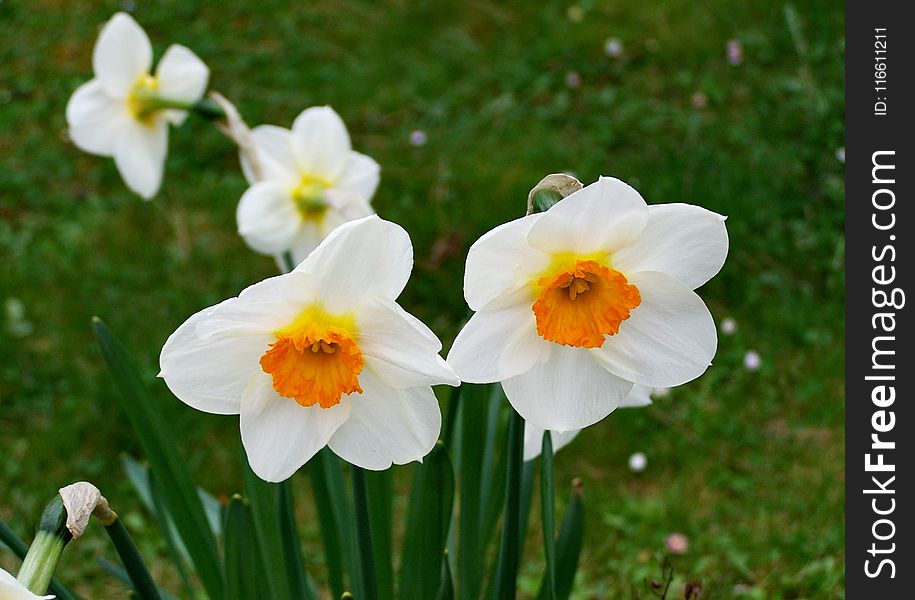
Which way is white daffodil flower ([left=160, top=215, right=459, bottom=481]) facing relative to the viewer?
toward the camera

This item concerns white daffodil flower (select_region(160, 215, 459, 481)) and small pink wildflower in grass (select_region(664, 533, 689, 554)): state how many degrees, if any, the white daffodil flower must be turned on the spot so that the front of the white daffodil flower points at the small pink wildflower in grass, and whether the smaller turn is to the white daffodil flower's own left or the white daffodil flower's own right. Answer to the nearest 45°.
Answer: approximately 135° to the white daffodil flower's own left

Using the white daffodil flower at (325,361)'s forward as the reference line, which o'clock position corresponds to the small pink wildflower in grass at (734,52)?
The small pink wildflower in grass is roughly at 7 o'clock from the white daffodil flower.

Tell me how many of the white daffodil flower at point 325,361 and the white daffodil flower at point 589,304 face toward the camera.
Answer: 2

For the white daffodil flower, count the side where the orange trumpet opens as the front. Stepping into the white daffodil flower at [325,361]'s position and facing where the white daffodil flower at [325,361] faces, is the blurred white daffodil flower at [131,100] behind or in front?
behind

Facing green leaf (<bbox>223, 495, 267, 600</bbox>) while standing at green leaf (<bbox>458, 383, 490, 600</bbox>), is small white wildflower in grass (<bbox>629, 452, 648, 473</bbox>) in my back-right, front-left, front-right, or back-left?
back-right

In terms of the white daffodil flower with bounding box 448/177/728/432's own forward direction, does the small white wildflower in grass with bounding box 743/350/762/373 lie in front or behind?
behind

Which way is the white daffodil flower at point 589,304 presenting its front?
toward the camera
